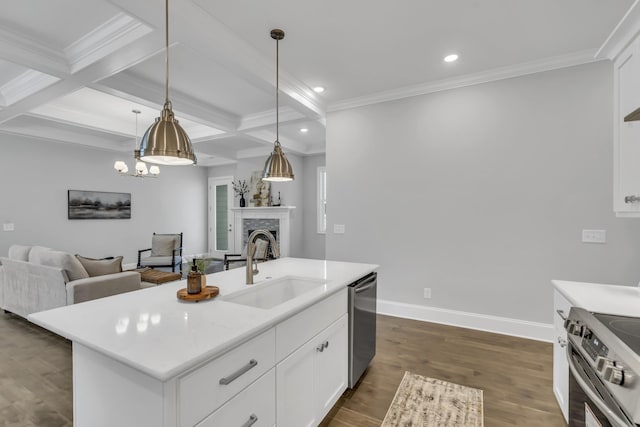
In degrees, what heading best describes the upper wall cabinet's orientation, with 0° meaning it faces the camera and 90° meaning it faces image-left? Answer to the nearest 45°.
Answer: approximately 90°

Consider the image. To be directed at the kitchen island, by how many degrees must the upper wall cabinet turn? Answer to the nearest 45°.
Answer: approximately 45° to its left

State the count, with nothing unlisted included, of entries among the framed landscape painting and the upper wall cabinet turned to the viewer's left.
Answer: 1

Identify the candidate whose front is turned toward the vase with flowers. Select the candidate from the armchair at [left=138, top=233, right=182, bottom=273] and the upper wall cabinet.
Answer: the upper wall cabinet

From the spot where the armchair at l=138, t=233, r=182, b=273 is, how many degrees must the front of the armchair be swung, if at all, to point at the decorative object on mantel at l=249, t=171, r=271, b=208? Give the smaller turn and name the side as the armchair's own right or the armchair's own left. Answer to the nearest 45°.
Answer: approximately 135° to the armchair's own left

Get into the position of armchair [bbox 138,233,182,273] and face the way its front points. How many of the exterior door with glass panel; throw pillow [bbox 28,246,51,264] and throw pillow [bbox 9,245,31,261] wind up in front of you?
2

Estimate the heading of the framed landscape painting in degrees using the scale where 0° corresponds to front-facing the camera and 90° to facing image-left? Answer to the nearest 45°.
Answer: approximately 315°
